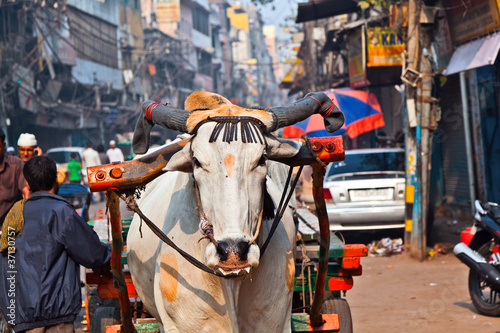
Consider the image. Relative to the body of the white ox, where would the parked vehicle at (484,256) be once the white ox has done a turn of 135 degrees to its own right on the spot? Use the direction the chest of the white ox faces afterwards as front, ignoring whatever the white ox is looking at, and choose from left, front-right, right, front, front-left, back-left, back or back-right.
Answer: right

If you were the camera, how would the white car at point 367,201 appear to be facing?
facing away from the viewer

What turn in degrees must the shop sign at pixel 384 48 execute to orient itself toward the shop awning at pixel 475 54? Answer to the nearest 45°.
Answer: approximately 45° to its left

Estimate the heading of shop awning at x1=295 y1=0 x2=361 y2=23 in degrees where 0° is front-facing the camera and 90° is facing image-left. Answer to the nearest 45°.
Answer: approximately 45°

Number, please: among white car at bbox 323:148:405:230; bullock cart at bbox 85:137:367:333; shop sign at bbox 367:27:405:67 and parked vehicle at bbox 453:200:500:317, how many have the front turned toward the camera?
2

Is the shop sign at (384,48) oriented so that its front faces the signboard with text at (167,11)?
no

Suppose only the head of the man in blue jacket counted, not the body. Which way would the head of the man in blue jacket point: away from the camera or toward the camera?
away from the camera

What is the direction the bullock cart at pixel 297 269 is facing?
toward the camera

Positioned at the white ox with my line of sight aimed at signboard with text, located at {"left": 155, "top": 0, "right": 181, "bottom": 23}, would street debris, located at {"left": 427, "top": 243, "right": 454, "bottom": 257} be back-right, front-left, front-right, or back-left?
front-right

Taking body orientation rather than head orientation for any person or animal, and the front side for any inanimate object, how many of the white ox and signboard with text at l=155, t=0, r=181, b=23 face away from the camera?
0

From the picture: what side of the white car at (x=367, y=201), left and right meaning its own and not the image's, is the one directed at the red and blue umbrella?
front

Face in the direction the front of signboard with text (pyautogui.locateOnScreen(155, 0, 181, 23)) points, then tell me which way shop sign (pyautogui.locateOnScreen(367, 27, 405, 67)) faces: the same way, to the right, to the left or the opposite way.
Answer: the same way

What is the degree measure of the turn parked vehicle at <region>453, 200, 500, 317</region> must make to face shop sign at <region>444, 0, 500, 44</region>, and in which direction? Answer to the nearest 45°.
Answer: approximately 45° to its left

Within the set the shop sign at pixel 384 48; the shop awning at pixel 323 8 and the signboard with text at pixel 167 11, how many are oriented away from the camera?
0

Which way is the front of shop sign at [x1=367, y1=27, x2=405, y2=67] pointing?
toward the camera

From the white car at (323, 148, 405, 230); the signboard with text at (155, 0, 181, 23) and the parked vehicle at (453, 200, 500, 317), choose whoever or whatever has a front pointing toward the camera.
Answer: the signboard with text

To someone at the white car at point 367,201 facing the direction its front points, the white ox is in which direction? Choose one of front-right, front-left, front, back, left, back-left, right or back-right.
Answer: back

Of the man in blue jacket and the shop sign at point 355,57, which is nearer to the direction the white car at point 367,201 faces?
the shop sign
